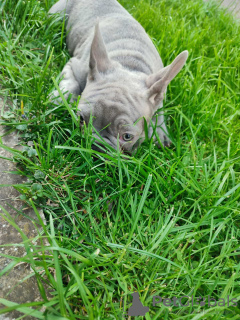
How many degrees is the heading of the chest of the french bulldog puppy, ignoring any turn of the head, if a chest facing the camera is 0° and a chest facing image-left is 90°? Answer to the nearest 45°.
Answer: approximately 0°
